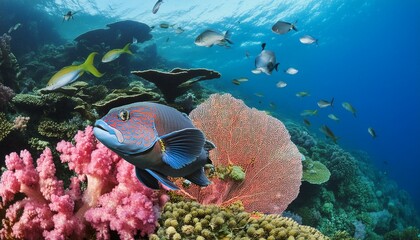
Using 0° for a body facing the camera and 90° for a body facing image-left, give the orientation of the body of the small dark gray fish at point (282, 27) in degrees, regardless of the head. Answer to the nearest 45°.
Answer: approximately 90°

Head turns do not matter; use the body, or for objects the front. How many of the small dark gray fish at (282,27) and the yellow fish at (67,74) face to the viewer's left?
2

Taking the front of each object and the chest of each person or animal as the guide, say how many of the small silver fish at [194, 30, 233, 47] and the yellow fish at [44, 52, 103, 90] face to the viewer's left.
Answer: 2

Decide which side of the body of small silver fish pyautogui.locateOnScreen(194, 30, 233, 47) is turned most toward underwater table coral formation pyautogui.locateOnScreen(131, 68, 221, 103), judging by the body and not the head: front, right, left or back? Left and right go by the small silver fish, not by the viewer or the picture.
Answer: left

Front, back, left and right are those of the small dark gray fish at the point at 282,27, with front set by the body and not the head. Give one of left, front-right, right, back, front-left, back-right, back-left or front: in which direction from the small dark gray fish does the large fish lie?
left

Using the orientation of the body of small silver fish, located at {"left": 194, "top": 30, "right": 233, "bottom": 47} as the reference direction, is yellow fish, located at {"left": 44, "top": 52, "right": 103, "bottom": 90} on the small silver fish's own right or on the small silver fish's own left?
on the small silver fish's own left

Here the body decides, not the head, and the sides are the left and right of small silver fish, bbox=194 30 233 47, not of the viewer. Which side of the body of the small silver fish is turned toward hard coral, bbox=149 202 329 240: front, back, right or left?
left

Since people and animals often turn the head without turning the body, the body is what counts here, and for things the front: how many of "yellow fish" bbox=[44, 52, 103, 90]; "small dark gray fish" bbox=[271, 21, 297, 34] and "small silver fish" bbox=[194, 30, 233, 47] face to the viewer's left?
3

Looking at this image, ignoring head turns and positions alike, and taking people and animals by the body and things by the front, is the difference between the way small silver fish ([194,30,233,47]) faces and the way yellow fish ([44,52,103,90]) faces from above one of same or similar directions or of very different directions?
same or similar directions

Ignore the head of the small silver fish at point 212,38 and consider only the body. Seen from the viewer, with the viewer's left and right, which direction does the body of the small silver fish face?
facing to the left of the viewer

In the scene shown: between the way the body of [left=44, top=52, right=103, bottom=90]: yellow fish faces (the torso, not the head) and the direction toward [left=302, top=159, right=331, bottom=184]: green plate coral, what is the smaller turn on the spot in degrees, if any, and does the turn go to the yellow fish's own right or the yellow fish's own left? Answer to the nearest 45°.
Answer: approximately 180°

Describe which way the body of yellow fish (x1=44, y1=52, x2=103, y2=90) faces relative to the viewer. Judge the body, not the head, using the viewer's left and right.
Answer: facing to the left of the viewer
